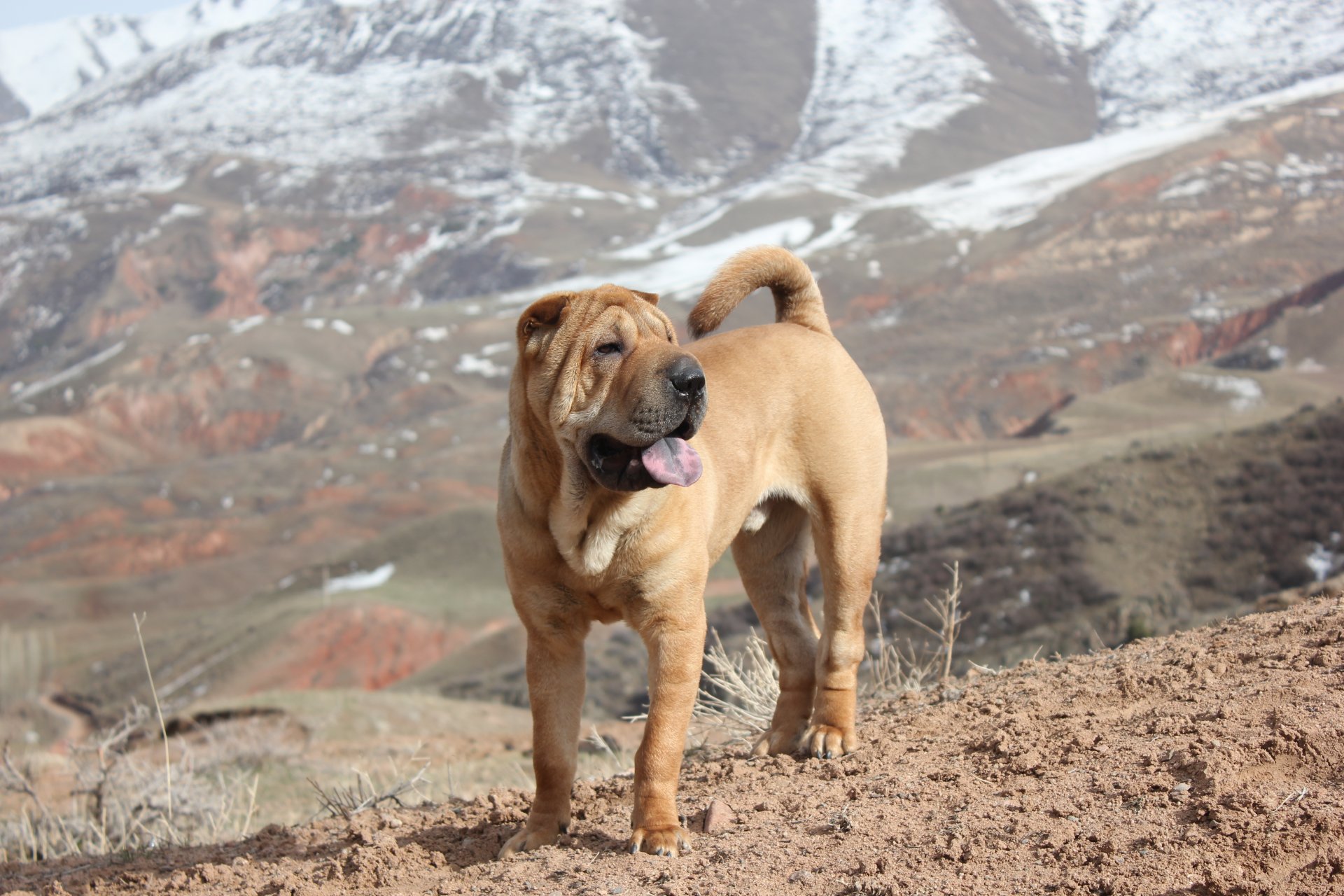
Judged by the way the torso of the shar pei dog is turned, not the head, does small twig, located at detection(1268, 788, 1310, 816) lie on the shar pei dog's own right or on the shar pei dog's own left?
on the shar pei dog's own left

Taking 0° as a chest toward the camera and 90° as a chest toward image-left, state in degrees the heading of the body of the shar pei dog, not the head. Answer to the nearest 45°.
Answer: approximately 45°

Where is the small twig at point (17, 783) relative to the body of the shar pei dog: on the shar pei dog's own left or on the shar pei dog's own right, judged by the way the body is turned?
on the shar pei dog's own right
